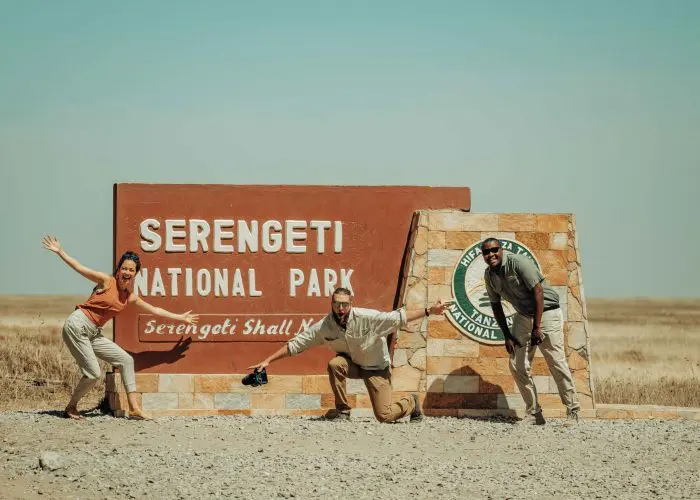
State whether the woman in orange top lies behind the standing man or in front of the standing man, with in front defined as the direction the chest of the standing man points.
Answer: in front

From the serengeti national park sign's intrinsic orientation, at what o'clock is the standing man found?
The standing man is roughly at 10 o'clock from the serengeti national park sign.

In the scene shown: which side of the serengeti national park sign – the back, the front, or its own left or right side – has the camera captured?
front

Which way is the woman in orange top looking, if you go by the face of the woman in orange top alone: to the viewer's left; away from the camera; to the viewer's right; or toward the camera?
toward the camera

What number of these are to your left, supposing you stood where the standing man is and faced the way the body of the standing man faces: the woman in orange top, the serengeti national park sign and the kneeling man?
0

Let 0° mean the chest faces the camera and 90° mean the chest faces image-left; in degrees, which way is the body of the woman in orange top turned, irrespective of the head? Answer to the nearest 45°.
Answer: approximately 315°

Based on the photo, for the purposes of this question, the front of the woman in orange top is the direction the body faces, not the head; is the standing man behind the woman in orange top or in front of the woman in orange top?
in front

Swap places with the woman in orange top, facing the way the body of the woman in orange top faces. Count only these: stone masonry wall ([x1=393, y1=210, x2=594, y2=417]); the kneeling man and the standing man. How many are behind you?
0

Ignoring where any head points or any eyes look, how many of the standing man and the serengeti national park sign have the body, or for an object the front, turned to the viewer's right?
0

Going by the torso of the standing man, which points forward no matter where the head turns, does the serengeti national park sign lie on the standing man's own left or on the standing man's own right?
on the standing man's own right

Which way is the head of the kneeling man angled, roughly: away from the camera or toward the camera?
toward the camera
